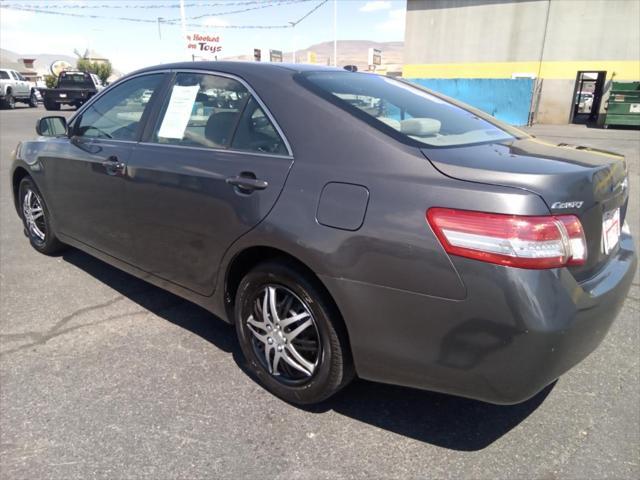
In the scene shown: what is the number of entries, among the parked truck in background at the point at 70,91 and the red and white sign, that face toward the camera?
1

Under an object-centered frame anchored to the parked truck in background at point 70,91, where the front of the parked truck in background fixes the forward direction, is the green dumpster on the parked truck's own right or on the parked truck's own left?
on the parked truck's own right

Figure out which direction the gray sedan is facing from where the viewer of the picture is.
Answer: facing away from the viewer and to the left of the viewer

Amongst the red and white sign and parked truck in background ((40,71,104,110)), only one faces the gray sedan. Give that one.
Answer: the red and white sign

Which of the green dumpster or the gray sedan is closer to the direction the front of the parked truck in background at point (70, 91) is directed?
the green dumpster

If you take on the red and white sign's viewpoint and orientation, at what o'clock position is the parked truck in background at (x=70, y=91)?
The parked truck in background is roughly at 2 o'clock from the red and white sign.

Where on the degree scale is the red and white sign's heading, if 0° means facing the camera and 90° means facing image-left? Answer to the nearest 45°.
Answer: approximately 0°

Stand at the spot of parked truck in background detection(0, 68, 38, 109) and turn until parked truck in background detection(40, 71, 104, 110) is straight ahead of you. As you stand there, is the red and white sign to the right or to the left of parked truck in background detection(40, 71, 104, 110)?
left

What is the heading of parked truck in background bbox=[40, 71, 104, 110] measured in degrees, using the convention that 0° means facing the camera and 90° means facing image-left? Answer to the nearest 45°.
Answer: approximately 225°

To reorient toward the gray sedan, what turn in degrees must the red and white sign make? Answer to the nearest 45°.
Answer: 0° — it already faces it

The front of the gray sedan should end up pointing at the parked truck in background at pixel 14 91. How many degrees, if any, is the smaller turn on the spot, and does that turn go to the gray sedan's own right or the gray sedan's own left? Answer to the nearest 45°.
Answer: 0° — it already faces it

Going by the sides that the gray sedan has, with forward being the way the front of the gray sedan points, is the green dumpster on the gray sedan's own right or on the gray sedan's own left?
on the gray sedan's own right
